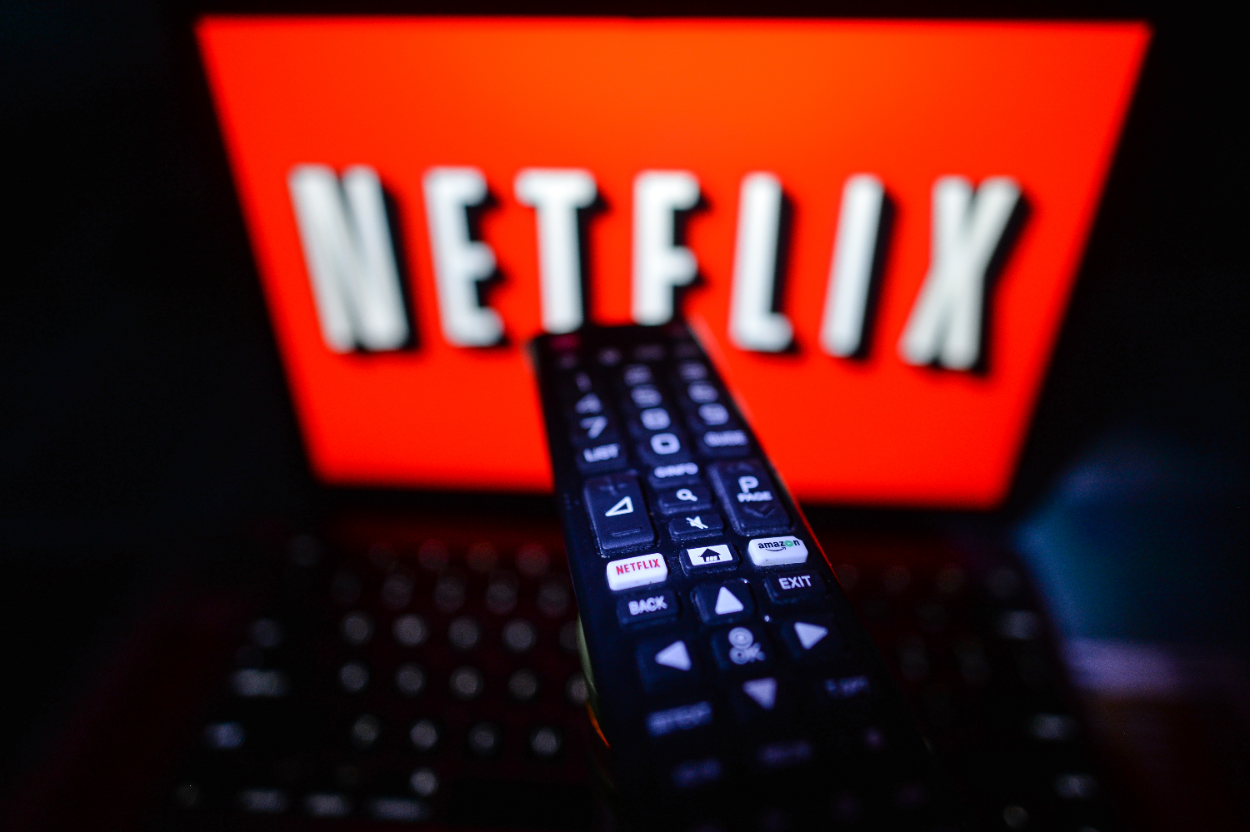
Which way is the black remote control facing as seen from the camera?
away from the camera
